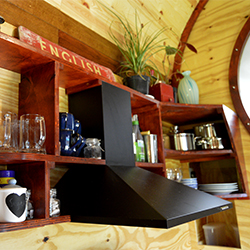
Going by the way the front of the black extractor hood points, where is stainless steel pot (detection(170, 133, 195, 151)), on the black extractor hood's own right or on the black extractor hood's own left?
on the black extractor hood's own left

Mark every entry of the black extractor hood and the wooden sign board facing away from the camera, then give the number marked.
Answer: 0

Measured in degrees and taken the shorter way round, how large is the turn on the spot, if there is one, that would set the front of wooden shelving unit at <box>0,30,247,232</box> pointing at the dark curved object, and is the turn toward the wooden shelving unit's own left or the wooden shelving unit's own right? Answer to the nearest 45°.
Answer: approximately 90° to the wooden shelving unit's own left

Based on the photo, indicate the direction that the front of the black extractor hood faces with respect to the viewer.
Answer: facing the viewer and to the right of the viewer

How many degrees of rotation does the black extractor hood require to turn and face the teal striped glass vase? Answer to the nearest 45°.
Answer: approximately 90° to its left

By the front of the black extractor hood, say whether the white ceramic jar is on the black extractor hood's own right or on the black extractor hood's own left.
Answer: on the black extractor hood's own right

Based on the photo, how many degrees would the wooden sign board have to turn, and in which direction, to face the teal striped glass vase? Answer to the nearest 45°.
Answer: approximately 90° to its left

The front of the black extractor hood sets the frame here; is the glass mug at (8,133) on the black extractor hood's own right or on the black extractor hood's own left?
on the black extractor hood's own right
